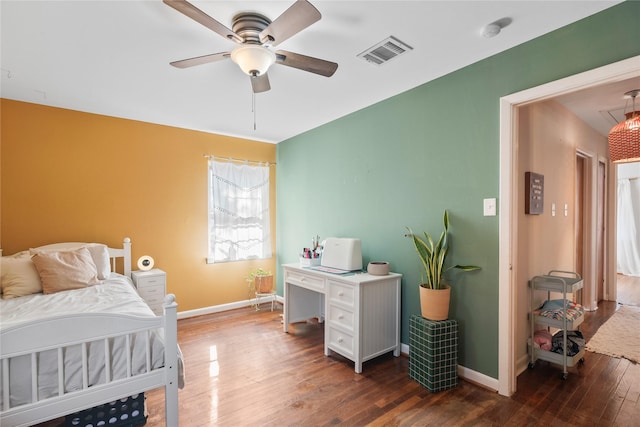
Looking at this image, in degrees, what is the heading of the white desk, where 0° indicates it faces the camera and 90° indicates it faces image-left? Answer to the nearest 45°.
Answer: approximately 45°

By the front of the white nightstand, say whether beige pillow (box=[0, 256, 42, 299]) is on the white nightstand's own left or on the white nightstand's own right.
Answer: on the white nightstand's own right

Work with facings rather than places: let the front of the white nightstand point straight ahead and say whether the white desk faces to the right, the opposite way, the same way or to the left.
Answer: to the right

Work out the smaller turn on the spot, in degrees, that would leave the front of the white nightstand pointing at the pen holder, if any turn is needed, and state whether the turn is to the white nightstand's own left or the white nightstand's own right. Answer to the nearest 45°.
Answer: approximately 45° to the white nightstand's own left

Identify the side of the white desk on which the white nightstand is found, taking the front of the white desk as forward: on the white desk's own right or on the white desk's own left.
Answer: on the white desk's own right

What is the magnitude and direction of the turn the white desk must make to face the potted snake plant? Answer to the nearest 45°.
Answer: approximately 90° to its left

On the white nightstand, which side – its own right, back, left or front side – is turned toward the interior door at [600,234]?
left

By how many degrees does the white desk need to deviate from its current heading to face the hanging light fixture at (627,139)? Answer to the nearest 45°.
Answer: approximately 135° to its left

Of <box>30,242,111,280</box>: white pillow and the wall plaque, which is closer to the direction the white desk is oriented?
the white pillow

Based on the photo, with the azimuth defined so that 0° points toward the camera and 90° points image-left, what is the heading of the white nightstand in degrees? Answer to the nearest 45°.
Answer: approximately 0°
